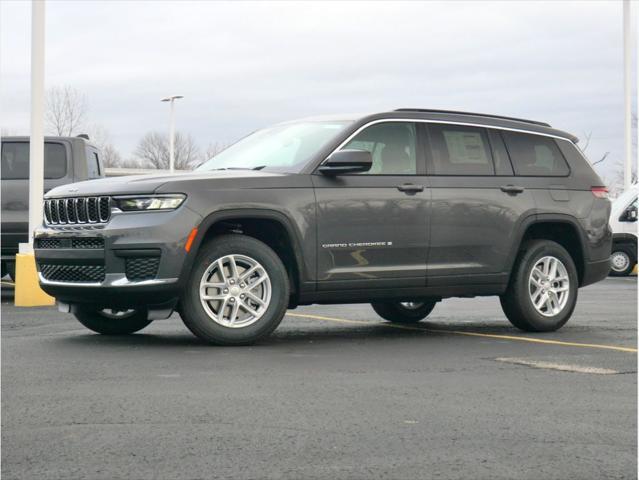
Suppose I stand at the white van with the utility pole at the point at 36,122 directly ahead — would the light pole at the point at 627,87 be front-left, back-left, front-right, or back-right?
back-right

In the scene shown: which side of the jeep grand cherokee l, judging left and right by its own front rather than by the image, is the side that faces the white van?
back

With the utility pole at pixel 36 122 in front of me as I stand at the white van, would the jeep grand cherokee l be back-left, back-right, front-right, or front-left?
front-left

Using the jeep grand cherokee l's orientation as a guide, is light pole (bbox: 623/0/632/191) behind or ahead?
behind

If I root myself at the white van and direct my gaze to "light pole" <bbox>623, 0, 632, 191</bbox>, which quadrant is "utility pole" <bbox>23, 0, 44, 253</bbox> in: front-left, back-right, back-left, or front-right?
back-left
